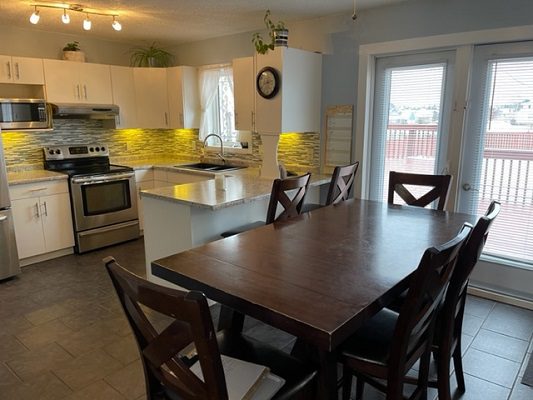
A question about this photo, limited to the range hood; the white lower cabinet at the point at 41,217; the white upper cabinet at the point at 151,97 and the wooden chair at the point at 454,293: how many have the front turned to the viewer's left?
1

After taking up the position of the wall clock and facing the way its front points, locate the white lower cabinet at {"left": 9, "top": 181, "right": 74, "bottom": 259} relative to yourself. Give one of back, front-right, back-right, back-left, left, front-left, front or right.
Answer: front-right

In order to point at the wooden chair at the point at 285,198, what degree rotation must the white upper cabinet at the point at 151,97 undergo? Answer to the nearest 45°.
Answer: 0° — it already faces it

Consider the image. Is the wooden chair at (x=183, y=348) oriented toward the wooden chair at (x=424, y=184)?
yes

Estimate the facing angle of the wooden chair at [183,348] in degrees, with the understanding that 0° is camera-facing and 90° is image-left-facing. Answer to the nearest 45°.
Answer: approximately 225°

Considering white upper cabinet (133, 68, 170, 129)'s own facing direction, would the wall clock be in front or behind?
in front

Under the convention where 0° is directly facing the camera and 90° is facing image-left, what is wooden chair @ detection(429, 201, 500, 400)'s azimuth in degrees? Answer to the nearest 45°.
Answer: approximately 90°

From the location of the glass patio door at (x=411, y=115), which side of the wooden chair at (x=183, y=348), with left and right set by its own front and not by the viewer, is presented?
front

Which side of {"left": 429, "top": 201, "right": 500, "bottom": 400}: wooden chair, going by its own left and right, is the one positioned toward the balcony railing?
right

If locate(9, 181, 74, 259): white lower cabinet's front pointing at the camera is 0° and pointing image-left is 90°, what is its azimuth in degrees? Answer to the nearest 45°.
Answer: approximately 0°

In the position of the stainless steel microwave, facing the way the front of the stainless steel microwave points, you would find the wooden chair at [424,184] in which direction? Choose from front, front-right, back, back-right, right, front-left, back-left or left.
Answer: front-left

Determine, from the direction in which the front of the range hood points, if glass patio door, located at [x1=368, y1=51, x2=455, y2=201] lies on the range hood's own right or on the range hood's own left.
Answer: on the range hood's own left
